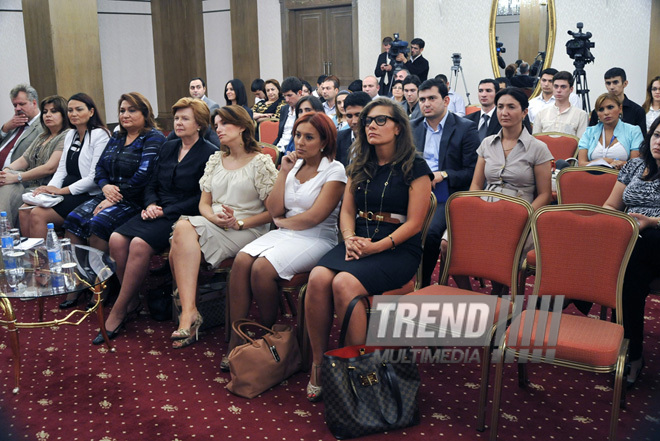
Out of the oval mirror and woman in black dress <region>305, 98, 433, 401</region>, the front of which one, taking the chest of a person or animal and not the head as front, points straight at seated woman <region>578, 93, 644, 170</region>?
the oval mirror

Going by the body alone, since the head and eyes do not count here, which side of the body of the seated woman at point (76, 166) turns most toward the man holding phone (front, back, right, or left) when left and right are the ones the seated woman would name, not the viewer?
back

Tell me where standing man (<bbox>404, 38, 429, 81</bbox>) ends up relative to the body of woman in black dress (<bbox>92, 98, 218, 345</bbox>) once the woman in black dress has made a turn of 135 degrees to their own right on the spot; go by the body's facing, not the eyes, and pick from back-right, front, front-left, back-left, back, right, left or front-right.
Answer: front-right

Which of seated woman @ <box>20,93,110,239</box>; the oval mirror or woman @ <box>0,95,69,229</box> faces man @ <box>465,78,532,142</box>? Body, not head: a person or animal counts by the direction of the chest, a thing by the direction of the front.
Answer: the oval mirror

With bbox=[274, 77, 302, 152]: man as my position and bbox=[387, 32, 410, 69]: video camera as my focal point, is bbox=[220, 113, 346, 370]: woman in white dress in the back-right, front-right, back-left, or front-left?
back-right

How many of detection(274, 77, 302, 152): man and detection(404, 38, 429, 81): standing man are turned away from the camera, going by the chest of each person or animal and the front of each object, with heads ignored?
0

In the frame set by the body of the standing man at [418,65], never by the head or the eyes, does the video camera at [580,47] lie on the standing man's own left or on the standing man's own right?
on the standing man's own left

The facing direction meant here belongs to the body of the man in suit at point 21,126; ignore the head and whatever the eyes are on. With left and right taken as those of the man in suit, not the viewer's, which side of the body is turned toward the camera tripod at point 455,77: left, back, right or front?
back

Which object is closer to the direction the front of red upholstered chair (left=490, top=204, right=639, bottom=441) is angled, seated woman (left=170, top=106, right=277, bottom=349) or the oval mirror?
the seated woman

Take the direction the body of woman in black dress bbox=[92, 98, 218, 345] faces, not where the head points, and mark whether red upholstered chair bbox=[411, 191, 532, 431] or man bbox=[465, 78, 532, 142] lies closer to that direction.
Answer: the red upholstered chair

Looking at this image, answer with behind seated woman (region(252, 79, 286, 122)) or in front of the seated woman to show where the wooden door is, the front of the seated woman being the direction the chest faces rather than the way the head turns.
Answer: behind

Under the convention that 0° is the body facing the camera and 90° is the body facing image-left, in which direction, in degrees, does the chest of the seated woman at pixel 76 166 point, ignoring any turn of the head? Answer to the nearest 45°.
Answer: approximately 45°

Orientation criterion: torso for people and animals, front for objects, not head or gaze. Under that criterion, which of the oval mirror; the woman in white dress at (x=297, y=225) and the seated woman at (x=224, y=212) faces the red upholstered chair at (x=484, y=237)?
the oval mirror

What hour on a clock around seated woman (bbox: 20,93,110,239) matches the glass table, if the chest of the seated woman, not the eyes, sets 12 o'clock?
The glass table is roughly at 11 o'clock from the seated woman.

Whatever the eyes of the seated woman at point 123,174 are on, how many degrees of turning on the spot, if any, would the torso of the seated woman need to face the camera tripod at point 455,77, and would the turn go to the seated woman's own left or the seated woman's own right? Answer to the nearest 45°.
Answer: approximately 180°

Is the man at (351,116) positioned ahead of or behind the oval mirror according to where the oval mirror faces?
ahead

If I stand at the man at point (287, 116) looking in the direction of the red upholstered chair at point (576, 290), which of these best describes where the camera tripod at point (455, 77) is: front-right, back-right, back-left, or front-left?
back-left

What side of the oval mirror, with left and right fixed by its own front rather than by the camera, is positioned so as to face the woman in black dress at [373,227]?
front

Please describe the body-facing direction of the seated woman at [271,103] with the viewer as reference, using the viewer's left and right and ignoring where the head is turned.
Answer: facing the viewer and to the left of the viewer
